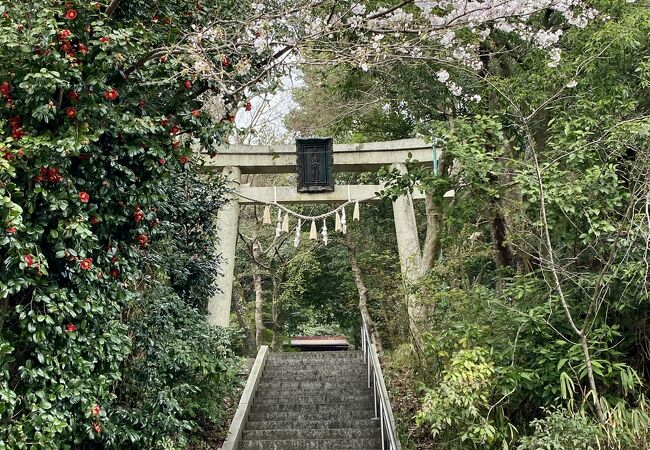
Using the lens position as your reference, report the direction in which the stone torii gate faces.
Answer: facing the viewer

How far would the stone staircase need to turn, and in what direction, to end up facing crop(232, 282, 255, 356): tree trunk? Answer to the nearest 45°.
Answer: approximately 180°

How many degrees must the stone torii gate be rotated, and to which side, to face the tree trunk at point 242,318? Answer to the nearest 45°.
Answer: approximately 180°

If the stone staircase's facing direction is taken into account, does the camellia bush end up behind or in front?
in front

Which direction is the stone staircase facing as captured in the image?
toward the camera

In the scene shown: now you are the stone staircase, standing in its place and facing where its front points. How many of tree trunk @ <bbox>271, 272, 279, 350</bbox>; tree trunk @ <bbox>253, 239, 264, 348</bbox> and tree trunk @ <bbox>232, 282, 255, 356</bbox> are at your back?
3

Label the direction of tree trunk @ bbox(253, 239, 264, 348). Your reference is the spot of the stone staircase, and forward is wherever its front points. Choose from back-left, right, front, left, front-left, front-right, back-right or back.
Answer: back

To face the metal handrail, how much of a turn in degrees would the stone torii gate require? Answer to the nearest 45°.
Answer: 0° — it already faces it

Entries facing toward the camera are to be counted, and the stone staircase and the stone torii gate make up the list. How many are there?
2
